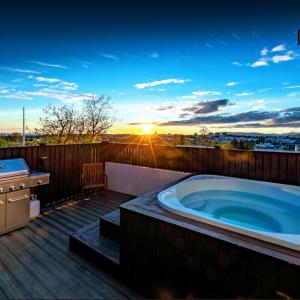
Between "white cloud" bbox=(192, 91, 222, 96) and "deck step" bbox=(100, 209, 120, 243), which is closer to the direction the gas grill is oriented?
the deck step

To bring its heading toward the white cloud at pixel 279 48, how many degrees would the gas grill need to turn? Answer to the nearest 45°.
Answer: approximately 45° to its left

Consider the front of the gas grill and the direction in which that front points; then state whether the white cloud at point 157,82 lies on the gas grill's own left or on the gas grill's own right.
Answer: on the gas grill's own left

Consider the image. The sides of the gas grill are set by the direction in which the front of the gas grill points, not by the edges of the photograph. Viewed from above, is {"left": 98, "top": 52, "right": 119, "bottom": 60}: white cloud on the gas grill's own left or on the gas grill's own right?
on the gas grill's own left

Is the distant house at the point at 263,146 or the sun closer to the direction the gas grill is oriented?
the distant house

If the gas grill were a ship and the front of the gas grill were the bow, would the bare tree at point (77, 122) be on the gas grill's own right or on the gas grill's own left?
on the gas grill's own left

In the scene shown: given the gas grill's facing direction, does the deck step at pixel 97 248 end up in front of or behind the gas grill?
in front

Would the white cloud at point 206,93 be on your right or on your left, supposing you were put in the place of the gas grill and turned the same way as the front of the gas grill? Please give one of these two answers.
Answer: on your left
